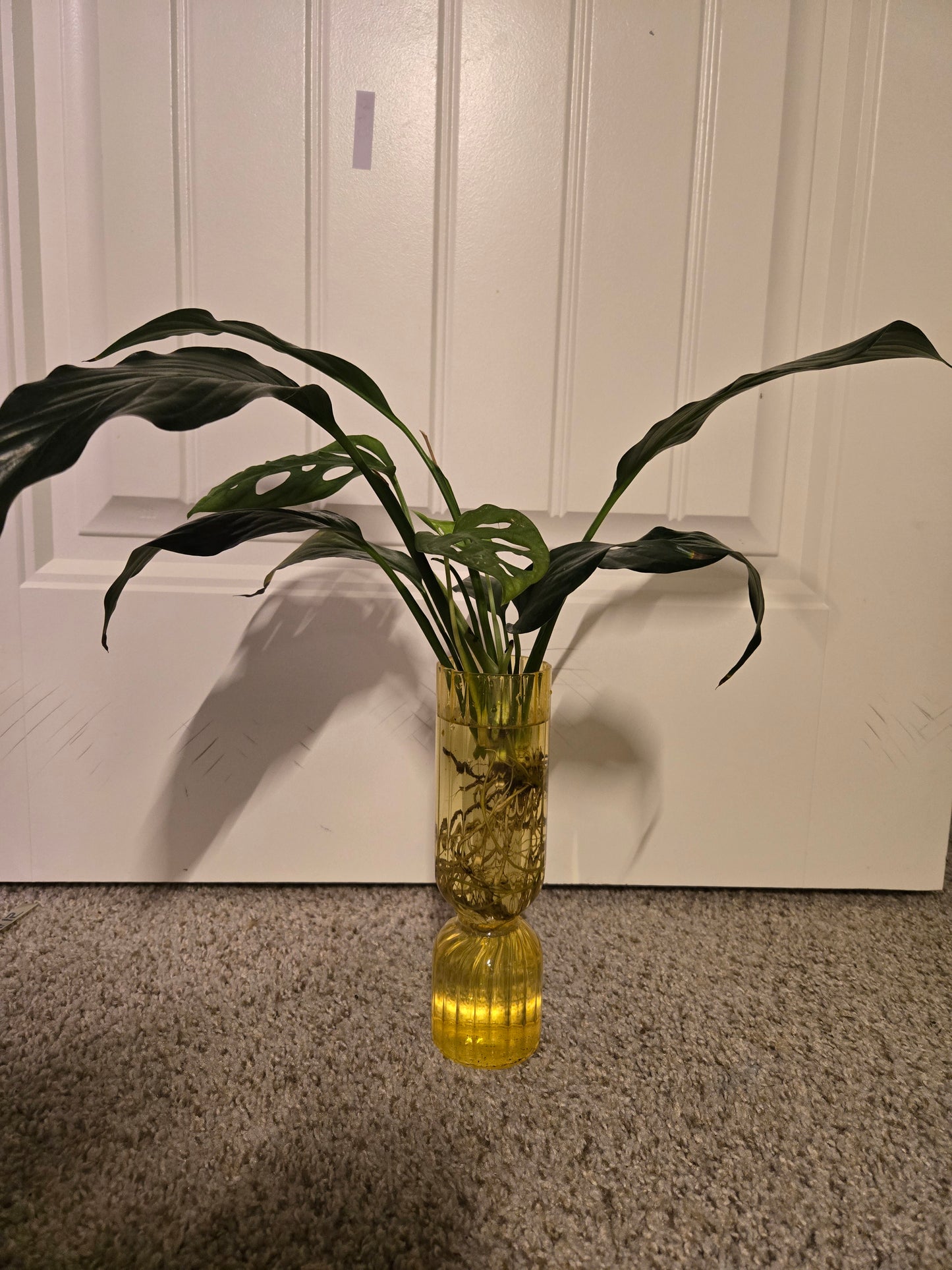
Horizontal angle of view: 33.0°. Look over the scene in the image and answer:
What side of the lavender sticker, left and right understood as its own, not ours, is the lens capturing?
front
